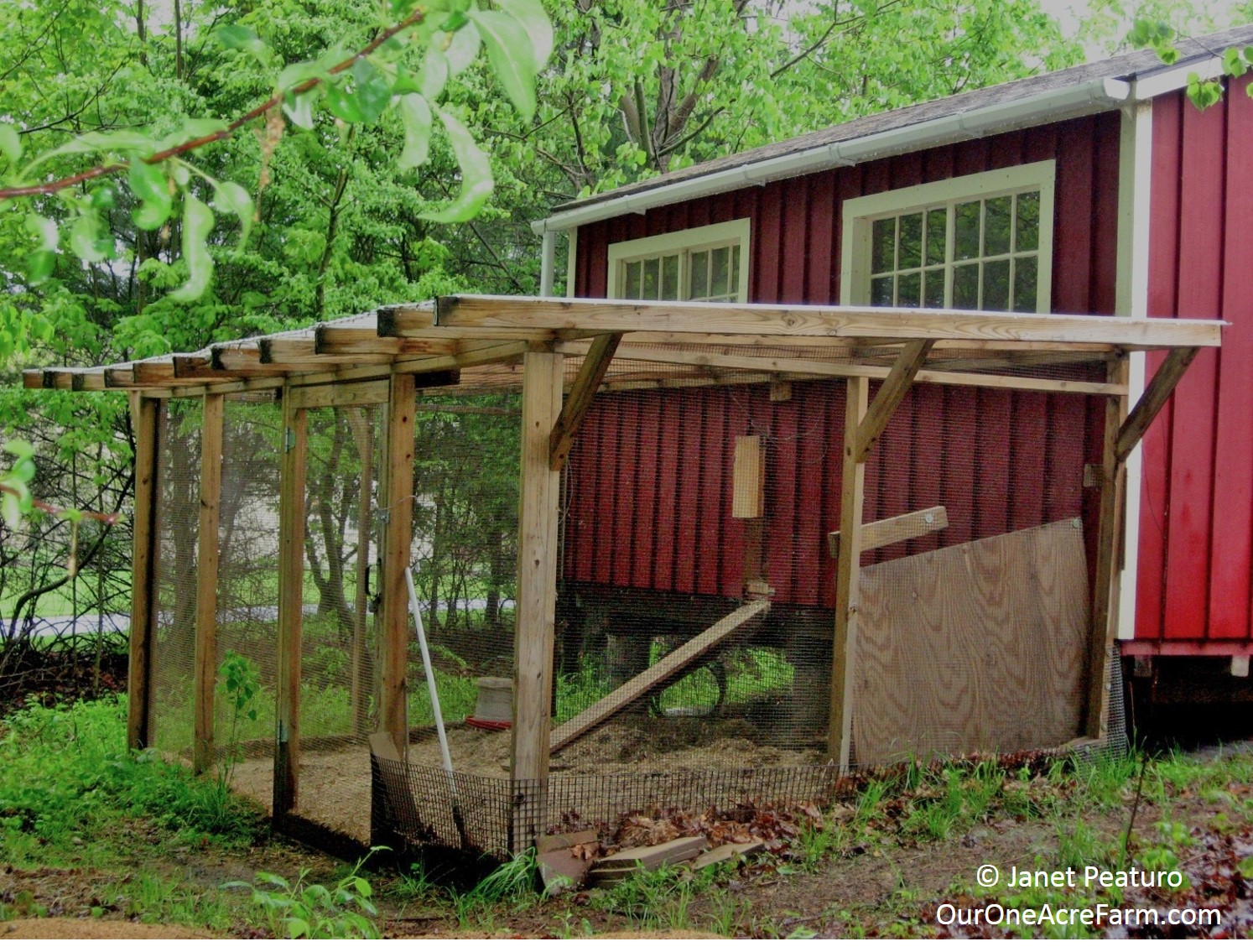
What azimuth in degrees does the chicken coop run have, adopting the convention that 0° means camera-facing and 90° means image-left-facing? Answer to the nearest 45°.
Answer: approximately 45°

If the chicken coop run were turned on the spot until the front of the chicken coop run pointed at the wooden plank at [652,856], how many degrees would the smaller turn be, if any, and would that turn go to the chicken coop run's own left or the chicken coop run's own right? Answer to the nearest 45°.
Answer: approximately 45° to the chicken coop run's own left

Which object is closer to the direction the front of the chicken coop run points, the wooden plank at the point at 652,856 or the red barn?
the wooden plank
